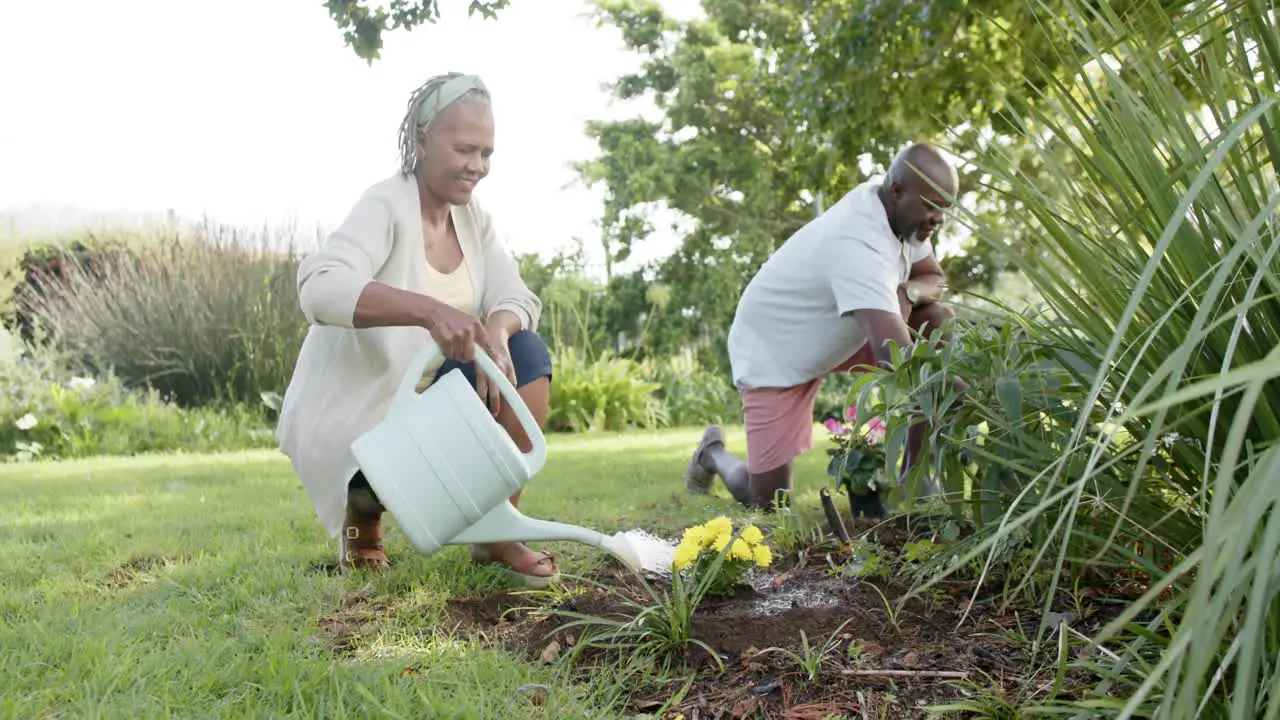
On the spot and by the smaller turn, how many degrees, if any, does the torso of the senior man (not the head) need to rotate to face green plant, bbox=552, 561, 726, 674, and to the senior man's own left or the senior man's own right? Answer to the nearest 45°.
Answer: approximately 90° to the senior man's own right

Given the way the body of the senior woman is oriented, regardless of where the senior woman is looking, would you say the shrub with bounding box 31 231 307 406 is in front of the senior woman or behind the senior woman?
behind

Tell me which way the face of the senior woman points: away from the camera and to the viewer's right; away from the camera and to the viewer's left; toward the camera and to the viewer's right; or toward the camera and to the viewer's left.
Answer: toward the camera and to the viewer's right

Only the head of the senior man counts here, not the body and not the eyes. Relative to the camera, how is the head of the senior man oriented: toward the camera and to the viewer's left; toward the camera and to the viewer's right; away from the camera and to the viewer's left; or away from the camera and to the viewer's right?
toward the camera and to the viewer's right

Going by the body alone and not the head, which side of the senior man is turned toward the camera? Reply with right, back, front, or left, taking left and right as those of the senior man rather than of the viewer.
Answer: right

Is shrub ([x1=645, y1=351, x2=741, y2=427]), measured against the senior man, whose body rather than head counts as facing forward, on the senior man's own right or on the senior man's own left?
on the senior man's own left

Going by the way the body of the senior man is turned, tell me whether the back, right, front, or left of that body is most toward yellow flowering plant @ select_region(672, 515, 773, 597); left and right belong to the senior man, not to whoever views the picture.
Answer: right

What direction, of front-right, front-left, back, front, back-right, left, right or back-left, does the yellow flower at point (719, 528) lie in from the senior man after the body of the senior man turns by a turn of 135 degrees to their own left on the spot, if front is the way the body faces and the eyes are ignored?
back-left
